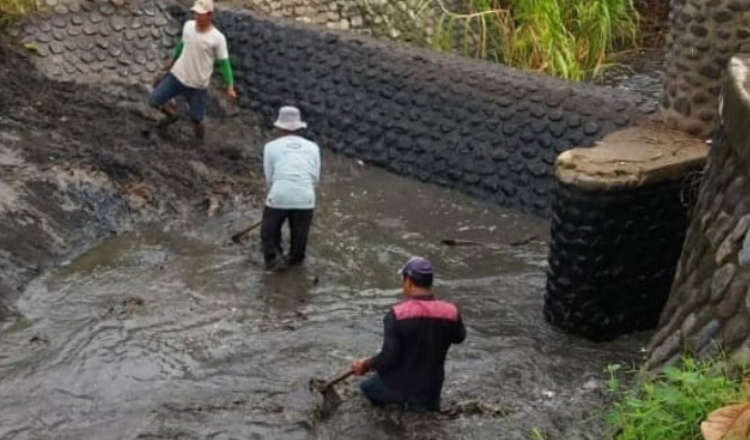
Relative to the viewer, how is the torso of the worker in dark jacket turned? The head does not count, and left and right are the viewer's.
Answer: facing away from the viewer and to the left of the viewer

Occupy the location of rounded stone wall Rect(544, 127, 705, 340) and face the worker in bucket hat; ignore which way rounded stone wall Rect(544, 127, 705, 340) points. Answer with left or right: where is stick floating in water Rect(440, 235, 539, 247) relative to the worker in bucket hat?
right

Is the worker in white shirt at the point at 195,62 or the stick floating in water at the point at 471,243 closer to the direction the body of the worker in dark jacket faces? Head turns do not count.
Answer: the worker in white shirt

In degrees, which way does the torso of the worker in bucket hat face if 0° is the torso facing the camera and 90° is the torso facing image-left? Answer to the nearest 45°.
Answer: approximately 180°

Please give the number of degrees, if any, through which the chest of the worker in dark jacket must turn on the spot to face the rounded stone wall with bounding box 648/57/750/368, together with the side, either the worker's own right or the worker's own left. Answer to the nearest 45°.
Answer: approximately 135° to the worker's own right

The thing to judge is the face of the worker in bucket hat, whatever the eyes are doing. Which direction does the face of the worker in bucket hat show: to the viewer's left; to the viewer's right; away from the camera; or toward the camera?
away from the camera

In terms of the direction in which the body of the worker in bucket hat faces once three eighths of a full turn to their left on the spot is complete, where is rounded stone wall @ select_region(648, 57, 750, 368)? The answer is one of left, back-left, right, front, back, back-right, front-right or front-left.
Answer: left

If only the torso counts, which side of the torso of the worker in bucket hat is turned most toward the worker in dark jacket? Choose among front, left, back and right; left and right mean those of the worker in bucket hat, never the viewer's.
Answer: back

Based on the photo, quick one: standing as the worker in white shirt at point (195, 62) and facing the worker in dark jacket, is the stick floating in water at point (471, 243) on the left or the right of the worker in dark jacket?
left

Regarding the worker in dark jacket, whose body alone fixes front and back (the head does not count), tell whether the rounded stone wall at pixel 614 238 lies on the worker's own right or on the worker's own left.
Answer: on the worker's own right

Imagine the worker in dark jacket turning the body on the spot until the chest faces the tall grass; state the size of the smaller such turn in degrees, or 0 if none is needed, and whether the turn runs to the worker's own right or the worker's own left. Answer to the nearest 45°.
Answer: approximately 45° to the worker's own right

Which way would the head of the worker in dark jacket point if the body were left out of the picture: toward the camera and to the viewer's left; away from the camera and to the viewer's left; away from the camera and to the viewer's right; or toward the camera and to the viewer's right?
away from the camera and to the viewer's left
